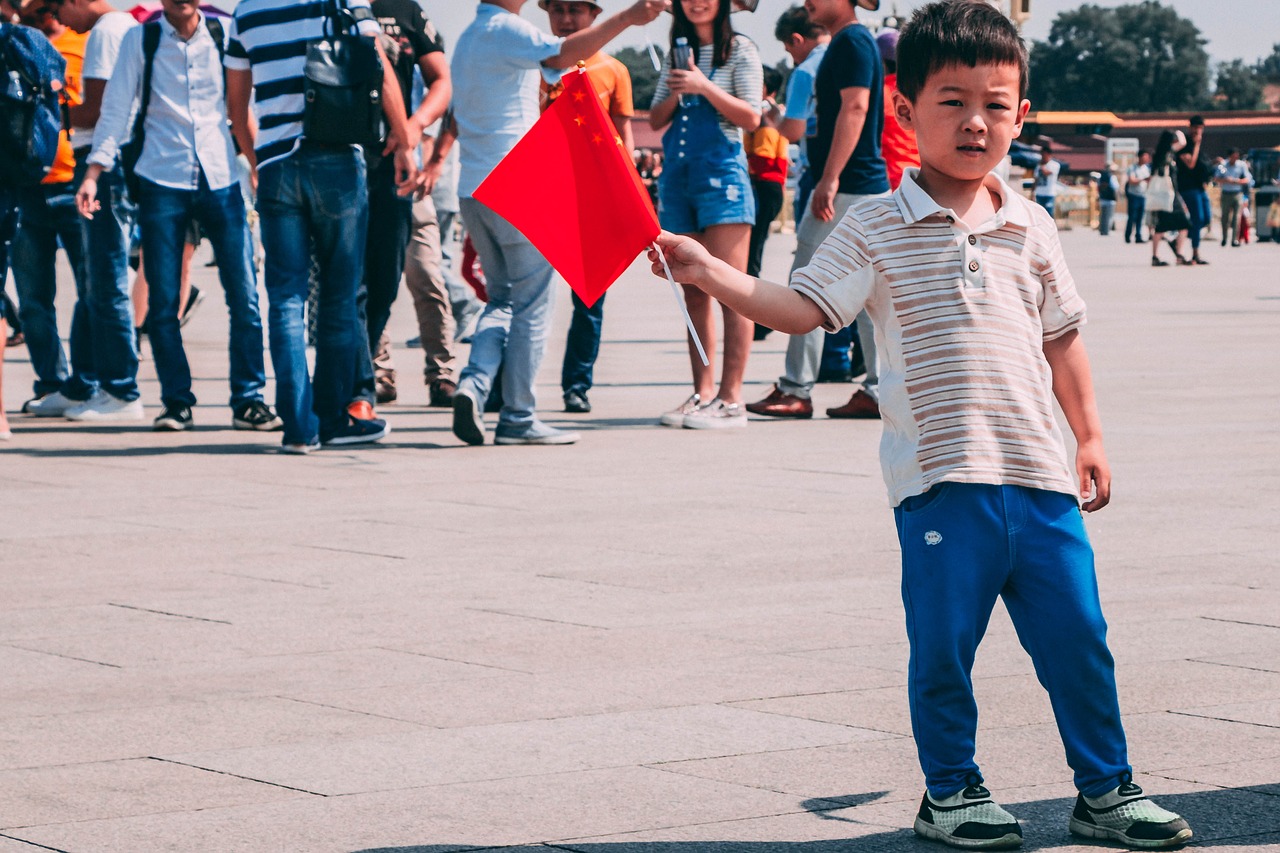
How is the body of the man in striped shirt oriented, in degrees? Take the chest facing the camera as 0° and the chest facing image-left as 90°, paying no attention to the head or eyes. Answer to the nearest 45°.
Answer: approximately 225°

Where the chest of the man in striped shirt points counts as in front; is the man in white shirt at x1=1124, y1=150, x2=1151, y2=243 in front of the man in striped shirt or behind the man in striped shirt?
in front

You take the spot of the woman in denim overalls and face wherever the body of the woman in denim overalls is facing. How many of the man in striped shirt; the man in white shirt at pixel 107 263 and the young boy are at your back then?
0

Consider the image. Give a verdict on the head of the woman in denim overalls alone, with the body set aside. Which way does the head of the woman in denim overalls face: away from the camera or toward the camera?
toward the camera

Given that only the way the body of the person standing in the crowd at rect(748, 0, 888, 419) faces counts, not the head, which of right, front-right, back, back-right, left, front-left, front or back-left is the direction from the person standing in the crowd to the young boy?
left

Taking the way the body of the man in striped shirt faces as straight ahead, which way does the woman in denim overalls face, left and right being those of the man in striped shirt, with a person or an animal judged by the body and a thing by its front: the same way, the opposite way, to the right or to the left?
the opposite way

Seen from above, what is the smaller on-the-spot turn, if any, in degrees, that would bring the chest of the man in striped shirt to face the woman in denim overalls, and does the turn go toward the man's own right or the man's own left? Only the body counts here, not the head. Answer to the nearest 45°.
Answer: approximately 45° to the man's own right

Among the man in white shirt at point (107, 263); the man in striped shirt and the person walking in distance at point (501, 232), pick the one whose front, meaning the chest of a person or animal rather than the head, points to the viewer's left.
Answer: the man in white shirt

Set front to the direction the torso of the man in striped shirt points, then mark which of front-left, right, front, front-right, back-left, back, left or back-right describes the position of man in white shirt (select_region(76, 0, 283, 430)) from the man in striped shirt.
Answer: left

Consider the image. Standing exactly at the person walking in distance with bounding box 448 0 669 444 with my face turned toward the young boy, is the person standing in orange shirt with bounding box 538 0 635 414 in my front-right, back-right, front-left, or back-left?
back-left

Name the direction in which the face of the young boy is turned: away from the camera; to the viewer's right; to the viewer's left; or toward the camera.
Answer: toward the camera
